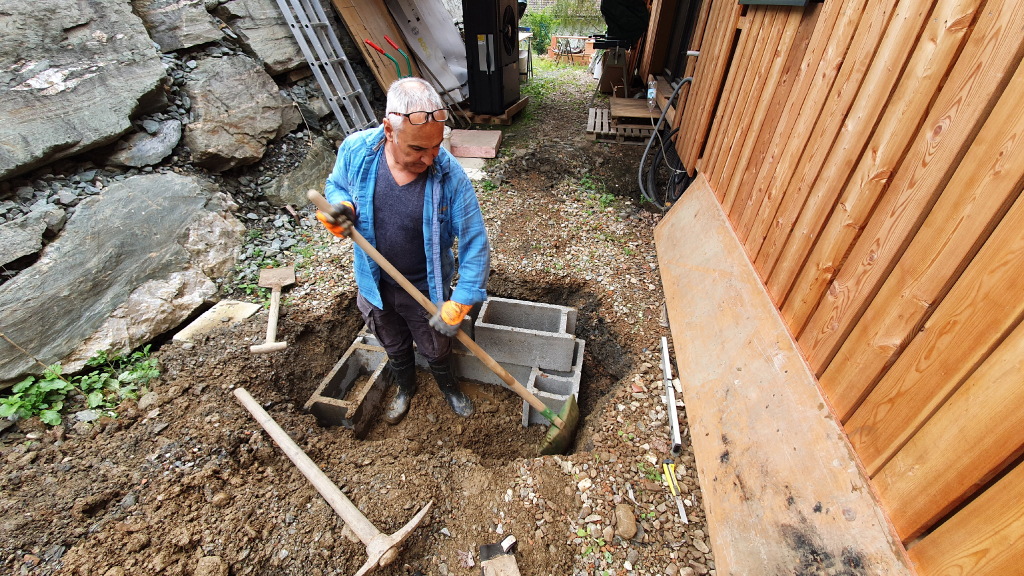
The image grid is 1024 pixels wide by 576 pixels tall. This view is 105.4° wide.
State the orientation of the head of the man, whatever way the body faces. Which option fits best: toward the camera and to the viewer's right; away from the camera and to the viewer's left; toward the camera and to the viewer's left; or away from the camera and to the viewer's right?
toward the camera and to the viewer's right

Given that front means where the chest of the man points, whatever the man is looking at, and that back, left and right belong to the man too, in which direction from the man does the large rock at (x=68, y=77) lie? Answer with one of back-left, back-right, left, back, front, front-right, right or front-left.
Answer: back-right

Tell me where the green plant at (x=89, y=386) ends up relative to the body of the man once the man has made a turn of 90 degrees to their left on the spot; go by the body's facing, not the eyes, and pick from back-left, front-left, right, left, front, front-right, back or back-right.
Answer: back

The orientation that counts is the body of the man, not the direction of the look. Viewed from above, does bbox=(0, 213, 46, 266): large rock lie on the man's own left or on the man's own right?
on the man's own right

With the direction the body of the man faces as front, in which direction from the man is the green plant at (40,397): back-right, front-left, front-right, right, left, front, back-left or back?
right

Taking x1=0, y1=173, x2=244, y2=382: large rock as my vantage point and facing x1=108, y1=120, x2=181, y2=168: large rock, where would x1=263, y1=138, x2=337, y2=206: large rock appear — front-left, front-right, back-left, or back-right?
front-right

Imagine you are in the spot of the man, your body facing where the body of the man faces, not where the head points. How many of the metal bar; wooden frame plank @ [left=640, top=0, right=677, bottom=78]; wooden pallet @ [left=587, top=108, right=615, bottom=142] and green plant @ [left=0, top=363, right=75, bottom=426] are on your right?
1

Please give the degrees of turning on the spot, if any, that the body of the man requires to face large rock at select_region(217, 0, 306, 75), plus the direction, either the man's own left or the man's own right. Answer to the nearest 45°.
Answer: approximately 180°

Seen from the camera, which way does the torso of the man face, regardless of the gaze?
toward the camera
